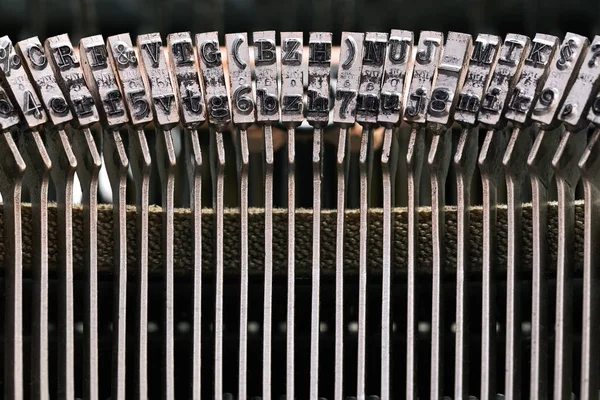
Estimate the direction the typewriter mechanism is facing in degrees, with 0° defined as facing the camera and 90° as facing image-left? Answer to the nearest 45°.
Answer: approximately 0°
